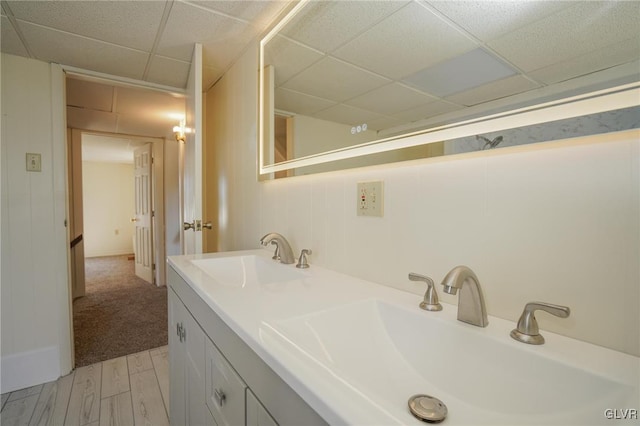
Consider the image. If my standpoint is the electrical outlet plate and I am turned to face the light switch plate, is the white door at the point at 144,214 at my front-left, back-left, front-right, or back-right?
front-right

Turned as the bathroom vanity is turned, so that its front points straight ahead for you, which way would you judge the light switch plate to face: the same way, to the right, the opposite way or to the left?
to the left

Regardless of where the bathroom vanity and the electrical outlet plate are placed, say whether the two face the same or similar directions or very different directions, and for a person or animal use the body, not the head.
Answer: same or similar directions

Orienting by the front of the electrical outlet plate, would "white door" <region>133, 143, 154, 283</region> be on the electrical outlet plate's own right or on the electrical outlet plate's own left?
on the electrical outlet plate's own right

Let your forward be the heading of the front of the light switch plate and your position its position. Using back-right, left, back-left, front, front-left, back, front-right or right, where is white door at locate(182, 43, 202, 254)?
front-left

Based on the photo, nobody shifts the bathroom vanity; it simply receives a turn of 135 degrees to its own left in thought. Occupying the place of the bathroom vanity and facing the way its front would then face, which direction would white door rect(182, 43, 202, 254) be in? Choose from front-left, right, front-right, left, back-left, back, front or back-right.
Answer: back-left

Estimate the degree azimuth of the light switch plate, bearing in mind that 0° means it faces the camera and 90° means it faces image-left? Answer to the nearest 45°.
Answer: approximately 0°

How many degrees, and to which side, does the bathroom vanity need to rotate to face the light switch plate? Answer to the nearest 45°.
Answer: approximately 45° to its right

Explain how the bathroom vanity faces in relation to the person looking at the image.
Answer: facing the viewer and to the left of the viewer

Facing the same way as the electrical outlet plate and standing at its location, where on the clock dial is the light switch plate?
The light switch plate is roughly at 2 o'clock from the electrical outlet plate.

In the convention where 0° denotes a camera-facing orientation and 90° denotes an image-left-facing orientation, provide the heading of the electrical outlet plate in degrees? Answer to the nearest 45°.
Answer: approximately 45°

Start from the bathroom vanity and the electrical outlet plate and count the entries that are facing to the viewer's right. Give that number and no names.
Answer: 0

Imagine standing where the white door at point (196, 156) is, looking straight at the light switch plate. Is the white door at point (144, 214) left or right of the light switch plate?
right

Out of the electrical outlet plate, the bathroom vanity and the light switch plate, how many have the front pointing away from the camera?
0

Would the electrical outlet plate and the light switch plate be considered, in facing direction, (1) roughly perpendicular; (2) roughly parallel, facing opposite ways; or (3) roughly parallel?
roughly perpendicular

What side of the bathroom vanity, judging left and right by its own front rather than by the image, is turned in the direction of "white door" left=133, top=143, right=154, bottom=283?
right

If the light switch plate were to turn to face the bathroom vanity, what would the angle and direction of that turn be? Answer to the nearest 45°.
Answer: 0° — it already faces it
